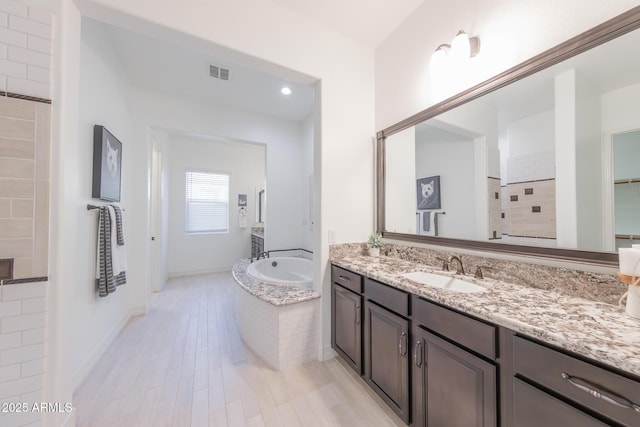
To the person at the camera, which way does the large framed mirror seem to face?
facing the viewer and to the left of the viewer

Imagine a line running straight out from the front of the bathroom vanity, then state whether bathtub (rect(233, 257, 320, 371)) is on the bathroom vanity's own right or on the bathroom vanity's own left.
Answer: on the bathroom vanity's own right

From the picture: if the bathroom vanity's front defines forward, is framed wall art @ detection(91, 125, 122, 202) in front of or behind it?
in front

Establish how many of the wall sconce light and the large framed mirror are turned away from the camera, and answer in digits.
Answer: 0

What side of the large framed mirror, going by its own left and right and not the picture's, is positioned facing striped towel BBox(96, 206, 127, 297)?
front
